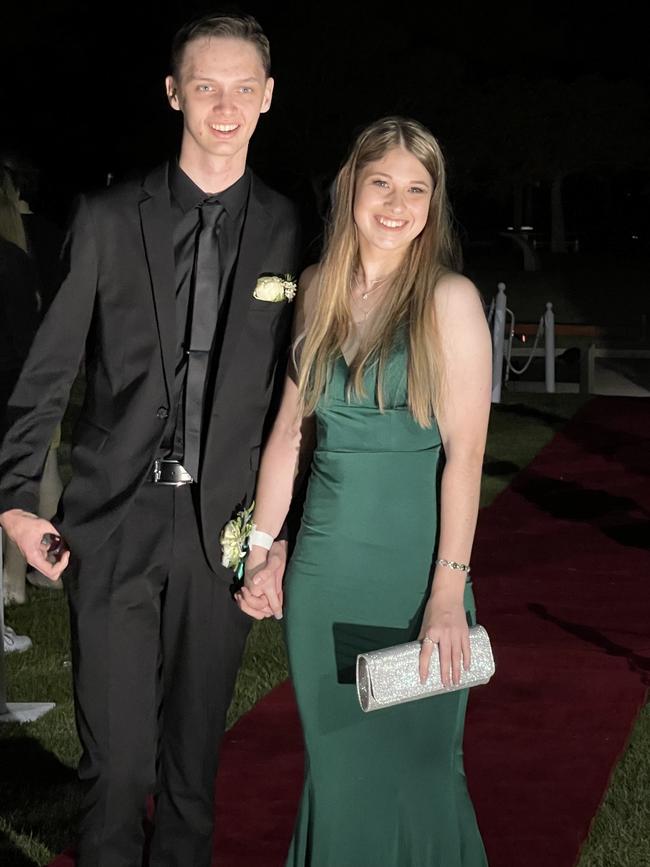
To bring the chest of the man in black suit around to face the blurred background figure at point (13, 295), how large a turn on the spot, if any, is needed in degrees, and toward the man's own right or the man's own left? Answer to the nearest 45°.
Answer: approximately 180°

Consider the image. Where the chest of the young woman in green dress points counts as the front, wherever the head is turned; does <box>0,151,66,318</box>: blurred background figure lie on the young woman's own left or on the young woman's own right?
on the young woman's own right

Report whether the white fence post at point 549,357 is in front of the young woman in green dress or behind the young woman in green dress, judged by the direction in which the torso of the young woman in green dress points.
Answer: behind

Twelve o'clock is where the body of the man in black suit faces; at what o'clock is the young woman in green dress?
The young woman in green dress is roughly at 10 o'clock from the man in black suit.

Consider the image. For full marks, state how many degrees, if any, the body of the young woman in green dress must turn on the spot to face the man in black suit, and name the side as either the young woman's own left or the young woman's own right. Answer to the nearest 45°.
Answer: approximately 45° to the young woman's own right

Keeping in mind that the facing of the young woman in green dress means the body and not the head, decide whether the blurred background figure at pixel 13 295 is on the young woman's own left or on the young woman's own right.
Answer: on the young woman's own right

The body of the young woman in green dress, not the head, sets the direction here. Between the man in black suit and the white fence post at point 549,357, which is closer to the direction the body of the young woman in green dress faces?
the man in black suit

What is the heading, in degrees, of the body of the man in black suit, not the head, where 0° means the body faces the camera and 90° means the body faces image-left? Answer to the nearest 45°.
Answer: approximately 0°

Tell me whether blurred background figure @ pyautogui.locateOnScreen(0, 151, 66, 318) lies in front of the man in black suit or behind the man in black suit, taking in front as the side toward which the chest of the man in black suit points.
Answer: behind

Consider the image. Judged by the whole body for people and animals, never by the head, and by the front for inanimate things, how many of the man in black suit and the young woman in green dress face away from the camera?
0

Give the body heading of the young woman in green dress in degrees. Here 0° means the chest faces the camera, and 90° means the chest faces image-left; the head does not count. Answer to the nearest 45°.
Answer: approximately 45°
